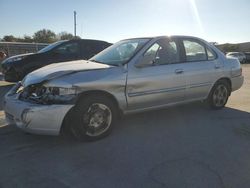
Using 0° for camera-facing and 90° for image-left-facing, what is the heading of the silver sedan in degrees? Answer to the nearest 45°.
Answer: approximately 45°

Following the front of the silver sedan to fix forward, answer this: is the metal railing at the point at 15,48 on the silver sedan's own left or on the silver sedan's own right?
on the silver sedan's own right

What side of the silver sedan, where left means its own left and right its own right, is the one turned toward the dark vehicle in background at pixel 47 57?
right

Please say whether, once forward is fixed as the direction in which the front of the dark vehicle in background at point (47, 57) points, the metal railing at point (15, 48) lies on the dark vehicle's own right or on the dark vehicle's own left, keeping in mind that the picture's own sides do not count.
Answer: on the dark vehicle's own right

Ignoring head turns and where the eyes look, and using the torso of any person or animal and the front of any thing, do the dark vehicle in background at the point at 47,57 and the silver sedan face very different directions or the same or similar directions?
same or similar directions

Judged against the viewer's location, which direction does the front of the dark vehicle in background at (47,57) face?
facing the viewer and to the left of the viewer

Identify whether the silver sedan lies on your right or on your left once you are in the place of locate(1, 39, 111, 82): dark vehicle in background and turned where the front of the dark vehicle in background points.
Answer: on your left

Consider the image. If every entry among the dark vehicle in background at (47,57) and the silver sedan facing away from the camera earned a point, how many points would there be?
0
